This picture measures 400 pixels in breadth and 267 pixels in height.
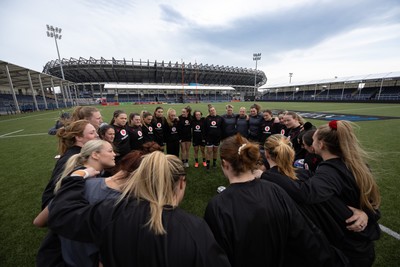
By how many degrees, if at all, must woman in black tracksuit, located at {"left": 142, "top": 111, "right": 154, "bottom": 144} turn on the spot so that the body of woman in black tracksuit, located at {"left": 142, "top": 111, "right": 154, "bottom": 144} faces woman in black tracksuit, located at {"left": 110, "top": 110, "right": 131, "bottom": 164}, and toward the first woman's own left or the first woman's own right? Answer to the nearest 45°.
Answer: approximately 90° to the first woman's own right

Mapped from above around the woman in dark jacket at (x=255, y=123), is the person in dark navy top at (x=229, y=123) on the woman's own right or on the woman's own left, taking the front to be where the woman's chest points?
on the woman's own right

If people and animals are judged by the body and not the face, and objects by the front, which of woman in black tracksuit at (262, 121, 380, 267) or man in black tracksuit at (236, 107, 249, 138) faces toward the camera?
man in black tracksuit at (236, 107, 249, 138)

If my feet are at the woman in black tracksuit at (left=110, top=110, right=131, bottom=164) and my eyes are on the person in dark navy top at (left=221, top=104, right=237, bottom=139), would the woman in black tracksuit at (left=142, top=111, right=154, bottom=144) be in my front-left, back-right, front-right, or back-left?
front-left

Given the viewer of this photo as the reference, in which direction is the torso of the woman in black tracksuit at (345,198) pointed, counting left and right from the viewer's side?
facing away from the viewer and to the left of the viewer

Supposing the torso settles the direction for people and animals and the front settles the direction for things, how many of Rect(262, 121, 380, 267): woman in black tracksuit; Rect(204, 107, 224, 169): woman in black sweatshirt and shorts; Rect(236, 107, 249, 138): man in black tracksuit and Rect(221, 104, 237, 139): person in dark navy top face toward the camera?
3

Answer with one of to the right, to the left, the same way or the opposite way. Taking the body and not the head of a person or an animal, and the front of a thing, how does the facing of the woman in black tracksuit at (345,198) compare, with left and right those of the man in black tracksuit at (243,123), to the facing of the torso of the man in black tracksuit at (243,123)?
the opposite way

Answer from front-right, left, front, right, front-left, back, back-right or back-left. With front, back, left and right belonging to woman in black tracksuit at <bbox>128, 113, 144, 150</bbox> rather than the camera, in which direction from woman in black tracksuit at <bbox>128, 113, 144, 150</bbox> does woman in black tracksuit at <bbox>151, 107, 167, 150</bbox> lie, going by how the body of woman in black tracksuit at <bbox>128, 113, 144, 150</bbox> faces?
left

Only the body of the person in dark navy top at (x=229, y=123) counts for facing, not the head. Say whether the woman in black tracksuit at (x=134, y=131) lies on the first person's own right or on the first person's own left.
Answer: on the first person's own right

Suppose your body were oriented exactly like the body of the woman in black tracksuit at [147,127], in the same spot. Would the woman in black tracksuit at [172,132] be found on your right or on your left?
on your left

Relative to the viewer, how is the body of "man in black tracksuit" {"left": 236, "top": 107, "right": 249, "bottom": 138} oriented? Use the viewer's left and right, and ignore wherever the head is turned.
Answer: facing the viewer

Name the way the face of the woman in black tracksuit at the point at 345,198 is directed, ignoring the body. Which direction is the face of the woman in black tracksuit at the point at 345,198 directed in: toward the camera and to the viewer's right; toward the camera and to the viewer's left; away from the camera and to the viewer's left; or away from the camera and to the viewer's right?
away from the camera and to the viewer's left

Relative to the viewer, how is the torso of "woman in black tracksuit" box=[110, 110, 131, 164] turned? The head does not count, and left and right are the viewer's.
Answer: facing the viewer and to the right of the viewer

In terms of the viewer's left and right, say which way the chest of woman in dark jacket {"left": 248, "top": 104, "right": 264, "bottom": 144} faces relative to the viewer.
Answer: facing the viewer and to the left of the viewer

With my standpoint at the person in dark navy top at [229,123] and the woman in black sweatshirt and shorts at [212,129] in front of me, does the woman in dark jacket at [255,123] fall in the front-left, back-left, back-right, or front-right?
back-left

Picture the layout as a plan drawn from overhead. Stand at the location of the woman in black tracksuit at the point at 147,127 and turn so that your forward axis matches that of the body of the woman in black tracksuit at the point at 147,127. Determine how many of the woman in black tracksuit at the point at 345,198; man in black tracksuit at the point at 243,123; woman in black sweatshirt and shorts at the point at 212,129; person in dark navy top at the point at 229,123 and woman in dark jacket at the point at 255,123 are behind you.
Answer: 0

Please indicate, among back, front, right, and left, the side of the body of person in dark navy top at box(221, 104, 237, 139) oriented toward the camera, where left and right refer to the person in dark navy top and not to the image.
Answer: front

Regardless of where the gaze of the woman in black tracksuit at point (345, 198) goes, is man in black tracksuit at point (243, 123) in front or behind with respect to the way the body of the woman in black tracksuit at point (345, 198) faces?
in front

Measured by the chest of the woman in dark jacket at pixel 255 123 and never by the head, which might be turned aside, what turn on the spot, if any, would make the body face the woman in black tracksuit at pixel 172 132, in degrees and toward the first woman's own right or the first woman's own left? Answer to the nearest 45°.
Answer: approximately 45° to the first woman's own right

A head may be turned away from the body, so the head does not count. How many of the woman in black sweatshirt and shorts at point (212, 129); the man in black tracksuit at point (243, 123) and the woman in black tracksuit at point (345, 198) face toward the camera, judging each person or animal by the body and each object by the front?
2
